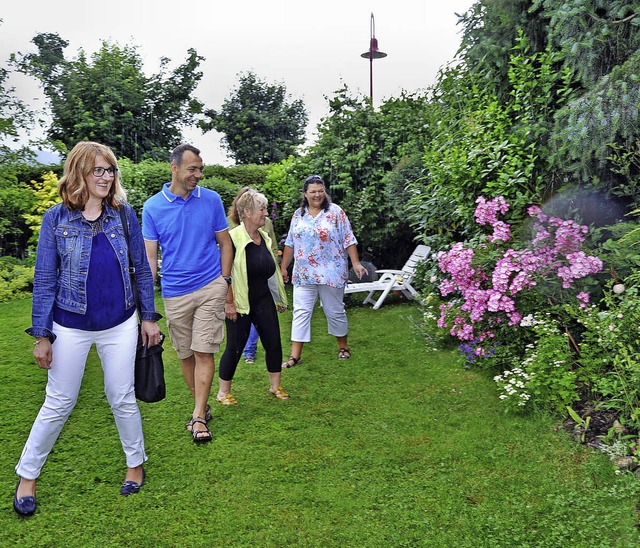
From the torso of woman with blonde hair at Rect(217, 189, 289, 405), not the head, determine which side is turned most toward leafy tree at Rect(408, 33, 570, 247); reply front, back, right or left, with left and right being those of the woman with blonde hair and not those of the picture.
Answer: left

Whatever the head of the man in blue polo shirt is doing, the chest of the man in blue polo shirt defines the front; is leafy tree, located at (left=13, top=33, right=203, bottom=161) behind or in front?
behind

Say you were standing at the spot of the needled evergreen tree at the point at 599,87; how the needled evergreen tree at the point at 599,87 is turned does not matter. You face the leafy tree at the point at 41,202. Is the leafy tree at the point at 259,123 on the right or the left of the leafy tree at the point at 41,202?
right

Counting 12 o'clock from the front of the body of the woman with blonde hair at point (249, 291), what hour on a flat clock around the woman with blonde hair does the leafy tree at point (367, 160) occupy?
The leafy tree is roughly at 8 o'clock from the woman with blonde hair.

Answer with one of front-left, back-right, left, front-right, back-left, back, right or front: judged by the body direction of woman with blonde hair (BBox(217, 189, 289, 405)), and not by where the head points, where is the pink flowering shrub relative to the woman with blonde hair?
front-left

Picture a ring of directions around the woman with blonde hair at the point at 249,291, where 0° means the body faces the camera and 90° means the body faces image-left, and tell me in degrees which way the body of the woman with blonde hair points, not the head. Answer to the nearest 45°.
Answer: approximately 315°

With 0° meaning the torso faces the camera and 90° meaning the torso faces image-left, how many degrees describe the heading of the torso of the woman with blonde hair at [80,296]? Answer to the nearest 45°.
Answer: approximately 315°

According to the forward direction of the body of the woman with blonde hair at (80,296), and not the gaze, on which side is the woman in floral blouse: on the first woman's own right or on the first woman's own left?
on the first woman's own left

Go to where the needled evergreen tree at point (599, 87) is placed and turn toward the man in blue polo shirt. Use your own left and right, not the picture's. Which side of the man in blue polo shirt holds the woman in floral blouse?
right

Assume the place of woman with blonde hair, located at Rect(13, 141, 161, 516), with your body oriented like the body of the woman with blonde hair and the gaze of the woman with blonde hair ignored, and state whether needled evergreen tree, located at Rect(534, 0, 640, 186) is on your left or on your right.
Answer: on your left

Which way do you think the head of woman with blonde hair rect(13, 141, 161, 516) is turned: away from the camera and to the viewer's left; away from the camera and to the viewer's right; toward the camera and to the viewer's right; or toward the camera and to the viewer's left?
toward the camera and to the viewer's right

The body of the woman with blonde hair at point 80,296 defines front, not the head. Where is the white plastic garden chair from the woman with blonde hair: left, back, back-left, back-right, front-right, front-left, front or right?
left

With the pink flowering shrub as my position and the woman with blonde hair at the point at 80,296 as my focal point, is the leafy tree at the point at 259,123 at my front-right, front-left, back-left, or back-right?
back-right
